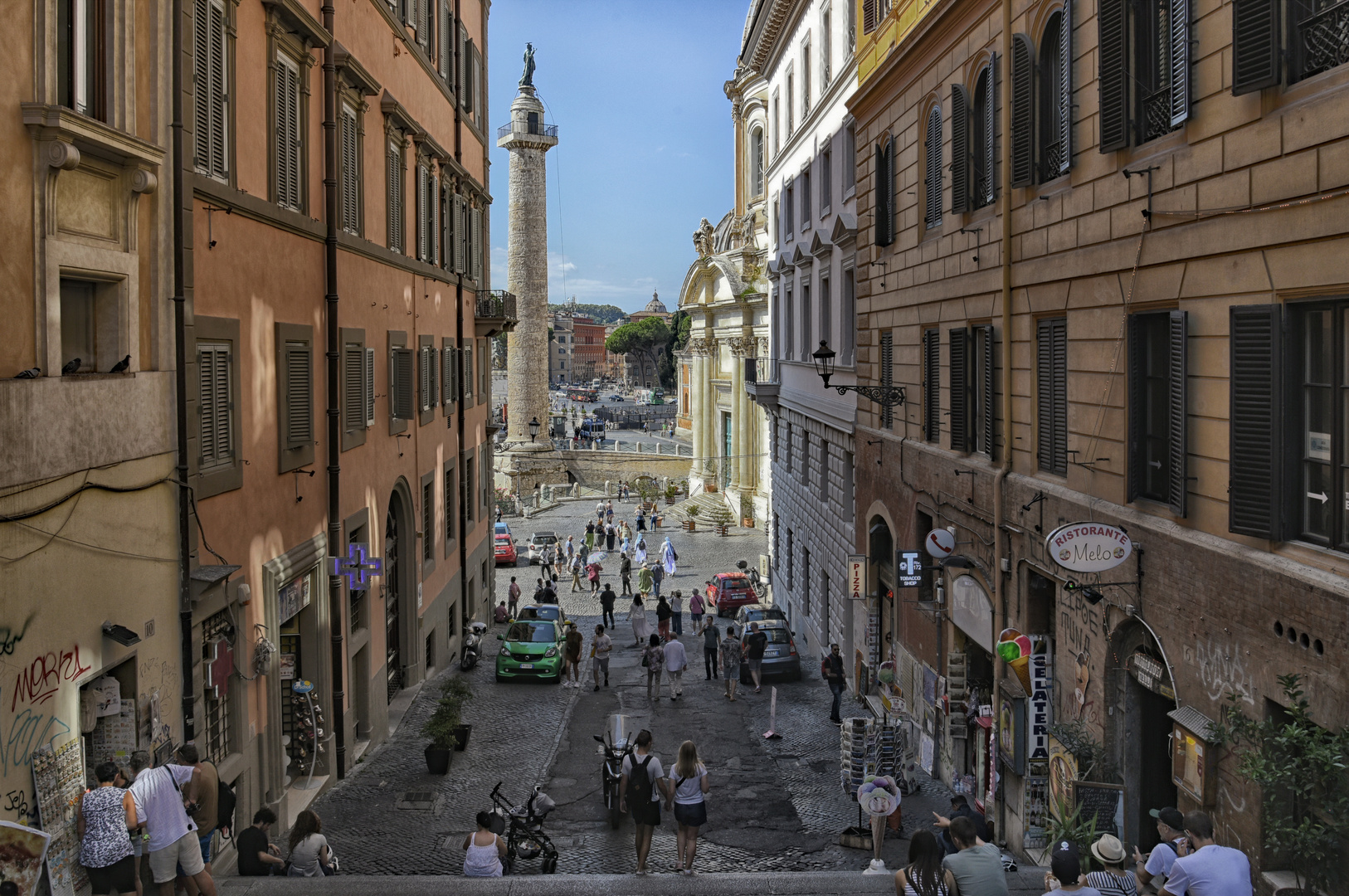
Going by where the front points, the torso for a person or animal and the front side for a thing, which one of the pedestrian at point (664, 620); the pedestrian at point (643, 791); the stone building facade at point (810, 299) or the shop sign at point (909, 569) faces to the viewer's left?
the stone building facade

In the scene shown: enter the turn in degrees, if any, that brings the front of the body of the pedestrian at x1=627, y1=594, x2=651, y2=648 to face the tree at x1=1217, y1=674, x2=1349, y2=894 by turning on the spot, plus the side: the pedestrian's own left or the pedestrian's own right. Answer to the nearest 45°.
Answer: approximately 180°

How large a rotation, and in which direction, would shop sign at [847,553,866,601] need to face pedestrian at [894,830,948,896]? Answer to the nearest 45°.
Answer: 0° — it already faces them

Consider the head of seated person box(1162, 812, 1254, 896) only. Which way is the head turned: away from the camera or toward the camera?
away from the camera

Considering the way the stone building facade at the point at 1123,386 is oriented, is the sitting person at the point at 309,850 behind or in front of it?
in front

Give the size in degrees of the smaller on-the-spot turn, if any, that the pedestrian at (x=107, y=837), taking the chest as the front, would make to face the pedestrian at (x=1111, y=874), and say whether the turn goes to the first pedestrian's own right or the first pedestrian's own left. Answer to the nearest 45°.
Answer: approximately 135° to the first pedestrian's own right

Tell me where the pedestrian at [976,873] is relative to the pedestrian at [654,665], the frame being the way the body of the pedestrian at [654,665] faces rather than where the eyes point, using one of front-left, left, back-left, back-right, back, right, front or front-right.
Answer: back

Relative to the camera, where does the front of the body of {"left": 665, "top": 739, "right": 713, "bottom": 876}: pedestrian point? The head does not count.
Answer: away from the camera

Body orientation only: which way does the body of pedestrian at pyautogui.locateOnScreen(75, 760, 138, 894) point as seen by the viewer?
away from the camera

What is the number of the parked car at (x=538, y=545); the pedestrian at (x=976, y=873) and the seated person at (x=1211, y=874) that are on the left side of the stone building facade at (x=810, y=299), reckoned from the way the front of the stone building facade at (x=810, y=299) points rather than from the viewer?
2

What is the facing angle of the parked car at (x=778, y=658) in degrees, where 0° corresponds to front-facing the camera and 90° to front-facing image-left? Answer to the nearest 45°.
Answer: approximately 180°

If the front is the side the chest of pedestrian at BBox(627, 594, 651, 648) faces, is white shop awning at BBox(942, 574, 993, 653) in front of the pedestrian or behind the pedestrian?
behind
